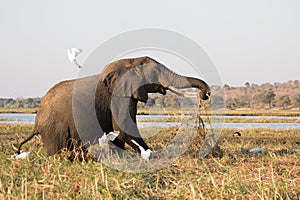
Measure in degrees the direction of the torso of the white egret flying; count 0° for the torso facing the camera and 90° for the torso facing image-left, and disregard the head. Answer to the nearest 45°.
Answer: approximately 90°

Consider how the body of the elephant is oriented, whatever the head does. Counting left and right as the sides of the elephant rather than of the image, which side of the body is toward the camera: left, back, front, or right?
right

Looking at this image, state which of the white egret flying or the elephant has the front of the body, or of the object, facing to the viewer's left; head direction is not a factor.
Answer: the white egret flying
